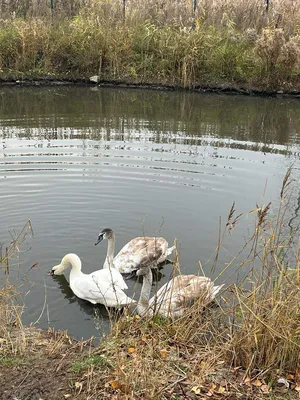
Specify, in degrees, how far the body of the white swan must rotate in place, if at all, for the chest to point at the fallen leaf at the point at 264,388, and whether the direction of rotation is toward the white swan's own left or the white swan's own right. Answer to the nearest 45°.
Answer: approximately 135° to the white swan's own left

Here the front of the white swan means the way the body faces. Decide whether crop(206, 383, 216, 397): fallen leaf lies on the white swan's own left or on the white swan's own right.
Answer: on the white swan's own left

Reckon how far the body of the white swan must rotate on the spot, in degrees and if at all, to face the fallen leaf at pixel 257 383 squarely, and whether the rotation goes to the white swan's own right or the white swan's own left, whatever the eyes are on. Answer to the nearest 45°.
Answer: approximately 135° to the white swan's own left

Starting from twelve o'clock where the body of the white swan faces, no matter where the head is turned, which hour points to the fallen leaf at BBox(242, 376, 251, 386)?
The fallen leaf is roughly at 8 o'clock from the white swan.

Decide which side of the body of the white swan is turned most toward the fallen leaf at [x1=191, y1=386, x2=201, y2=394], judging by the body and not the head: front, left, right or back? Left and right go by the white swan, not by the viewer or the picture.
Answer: left

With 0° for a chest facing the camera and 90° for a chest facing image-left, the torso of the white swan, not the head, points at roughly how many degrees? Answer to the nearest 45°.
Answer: approximately 90°

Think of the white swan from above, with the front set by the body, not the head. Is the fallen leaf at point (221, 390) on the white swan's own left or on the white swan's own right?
on the white swan's own left
